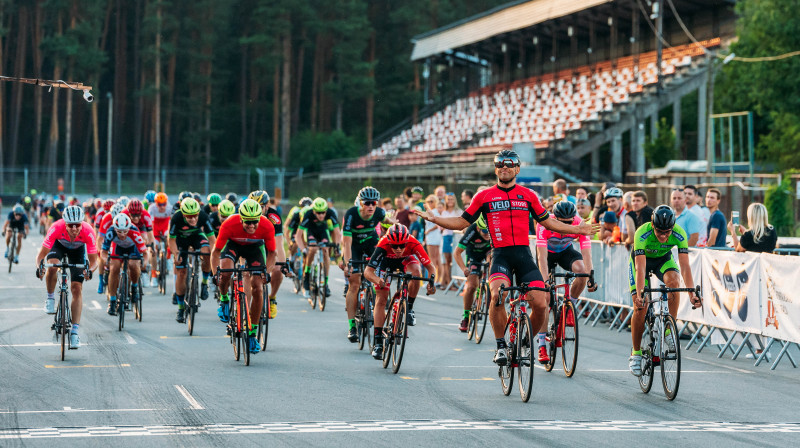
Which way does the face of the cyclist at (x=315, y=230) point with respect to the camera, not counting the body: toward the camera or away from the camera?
toward the camera

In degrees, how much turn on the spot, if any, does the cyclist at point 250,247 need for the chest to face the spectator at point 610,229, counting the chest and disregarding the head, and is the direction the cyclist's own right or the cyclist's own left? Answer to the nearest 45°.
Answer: approximately 135° to the cyclist's own left

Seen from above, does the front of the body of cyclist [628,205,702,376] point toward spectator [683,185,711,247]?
no

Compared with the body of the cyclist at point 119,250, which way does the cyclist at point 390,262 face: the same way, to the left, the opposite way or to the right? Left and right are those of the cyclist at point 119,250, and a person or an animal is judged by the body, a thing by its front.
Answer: the same way

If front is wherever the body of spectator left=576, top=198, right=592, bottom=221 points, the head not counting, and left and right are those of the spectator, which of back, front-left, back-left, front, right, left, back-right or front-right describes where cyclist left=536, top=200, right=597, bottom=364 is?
front-left

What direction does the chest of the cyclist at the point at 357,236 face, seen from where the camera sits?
toward the camera

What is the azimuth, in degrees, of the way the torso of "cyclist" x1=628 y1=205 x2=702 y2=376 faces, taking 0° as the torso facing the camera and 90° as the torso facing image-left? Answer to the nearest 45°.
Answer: approximately 0°

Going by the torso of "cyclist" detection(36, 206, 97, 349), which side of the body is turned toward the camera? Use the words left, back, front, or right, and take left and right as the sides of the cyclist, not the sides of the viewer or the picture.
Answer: front

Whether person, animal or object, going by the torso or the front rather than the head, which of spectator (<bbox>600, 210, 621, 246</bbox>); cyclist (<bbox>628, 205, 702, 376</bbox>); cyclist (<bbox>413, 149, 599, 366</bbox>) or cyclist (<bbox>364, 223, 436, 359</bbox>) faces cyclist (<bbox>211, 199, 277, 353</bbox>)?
the spectator

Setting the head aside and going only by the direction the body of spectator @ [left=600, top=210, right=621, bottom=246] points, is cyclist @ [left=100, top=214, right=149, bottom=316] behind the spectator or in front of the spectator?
in front

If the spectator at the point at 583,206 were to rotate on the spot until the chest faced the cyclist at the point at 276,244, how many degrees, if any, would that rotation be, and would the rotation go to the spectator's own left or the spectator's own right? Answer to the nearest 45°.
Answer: approximately 45° to the spectator's own right

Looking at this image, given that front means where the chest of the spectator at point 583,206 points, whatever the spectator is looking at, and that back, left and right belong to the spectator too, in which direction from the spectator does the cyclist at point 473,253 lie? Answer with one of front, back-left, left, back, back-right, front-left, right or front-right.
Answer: front

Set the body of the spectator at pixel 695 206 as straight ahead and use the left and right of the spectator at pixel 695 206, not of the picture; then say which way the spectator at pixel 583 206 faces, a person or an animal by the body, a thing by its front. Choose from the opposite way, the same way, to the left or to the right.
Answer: the same way

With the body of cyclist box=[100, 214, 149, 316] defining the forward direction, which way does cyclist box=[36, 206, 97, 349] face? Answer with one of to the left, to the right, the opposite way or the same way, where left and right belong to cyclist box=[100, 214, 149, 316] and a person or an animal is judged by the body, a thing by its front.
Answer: the same way

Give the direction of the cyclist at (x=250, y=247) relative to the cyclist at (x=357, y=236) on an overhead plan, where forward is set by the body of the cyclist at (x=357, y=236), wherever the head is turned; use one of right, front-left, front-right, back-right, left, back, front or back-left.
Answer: front-right

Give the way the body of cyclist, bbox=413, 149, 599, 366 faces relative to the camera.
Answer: toward the camera
